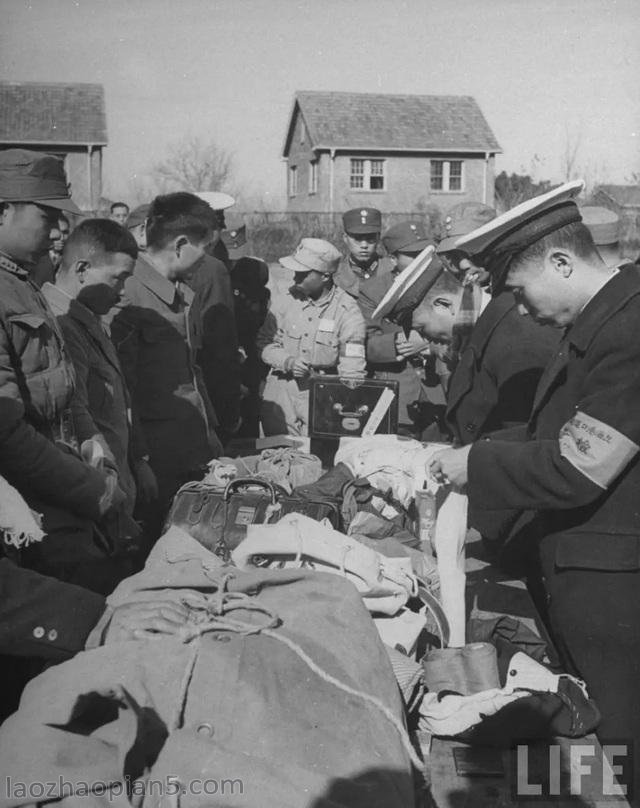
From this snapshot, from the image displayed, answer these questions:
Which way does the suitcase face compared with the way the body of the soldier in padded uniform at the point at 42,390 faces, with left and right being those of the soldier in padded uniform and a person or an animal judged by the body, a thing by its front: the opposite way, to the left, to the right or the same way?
to the right

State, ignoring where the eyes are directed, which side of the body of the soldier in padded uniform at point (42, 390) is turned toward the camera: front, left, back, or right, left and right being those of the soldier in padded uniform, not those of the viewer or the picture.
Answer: right

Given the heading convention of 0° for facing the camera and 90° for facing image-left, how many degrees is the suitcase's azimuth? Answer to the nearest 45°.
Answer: approximately 0°

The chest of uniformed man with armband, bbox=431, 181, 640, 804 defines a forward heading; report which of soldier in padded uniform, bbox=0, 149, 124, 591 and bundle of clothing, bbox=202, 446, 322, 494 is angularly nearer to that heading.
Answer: the soldier in padded uniform

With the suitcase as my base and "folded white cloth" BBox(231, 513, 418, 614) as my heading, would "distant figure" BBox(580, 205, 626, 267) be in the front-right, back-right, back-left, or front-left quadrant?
back-left

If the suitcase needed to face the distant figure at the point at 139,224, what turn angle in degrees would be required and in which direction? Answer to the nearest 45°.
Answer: approximately 135° to its right

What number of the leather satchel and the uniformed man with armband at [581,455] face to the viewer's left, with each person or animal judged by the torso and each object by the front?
1

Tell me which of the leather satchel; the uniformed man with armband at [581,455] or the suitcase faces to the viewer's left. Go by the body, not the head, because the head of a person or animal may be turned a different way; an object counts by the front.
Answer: the uniformed man with armband

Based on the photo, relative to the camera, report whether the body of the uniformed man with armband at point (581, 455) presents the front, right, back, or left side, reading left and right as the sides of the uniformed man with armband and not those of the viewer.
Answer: left

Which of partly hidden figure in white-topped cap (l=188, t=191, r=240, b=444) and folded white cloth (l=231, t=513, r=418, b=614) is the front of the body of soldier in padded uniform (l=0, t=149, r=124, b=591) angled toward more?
the folded white cloth
